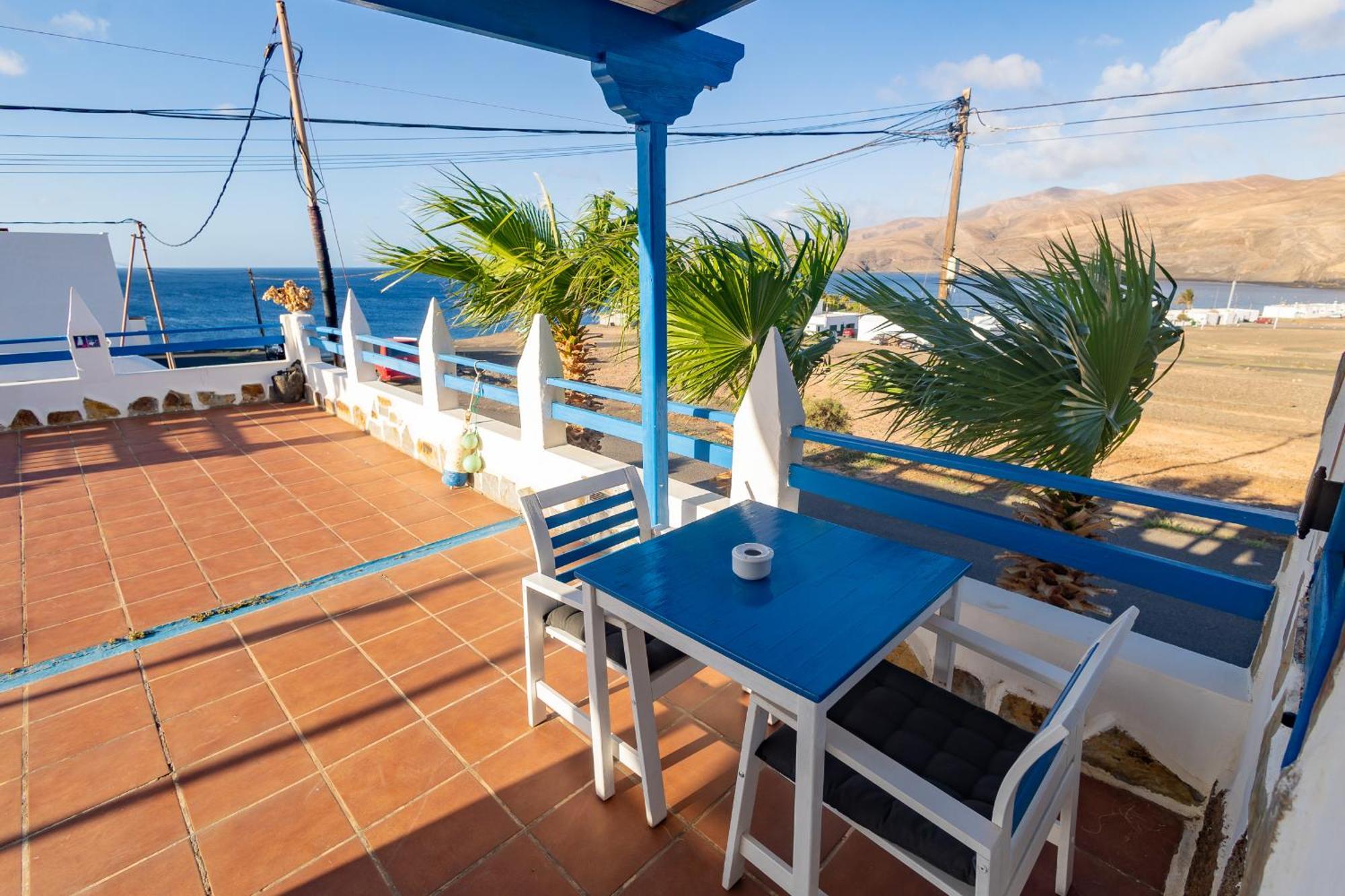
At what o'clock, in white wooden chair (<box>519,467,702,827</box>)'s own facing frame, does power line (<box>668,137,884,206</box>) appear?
The power line is roughly at 8 o'clock from the white wooden chair.

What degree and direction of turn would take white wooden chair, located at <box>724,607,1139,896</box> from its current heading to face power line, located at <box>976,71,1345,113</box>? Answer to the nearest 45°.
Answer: approximately 45° to its right

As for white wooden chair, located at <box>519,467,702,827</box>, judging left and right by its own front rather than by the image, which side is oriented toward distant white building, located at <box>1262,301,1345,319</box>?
left

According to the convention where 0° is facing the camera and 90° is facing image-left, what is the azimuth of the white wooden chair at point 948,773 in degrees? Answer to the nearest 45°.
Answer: approximately 135°

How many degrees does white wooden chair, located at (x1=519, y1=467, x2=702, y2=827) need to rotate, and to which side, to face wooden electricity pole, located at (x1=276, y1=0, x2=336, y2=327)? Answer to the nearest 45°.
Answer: approximately 180°

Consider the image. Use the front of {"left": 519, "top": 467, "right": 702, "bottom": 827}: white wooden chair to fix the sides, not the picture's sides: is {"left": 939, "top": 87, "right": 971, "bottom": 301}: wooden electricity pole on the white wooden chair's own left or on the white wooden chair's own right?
on the white wooden chair's own left

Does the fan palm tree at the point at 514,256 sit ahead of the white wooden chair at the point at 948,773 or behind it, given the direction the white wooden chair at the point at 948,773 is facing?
ahead

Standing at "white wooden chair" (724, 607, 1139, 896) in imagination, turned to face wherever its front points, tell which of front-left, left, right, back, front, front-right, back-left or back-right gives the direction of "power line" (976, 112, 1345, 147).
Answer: front-right

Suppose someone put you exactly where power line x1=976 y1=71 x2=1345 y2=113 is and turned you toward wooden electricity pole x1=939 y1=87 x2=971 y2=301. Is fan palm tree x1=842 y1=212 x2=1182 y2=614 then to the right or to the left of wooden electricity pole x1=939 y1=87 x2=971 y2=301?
left

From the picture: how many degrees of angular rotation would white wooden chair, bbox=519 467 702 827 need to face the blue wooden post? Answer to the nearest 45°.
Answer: approximately 135° to its left

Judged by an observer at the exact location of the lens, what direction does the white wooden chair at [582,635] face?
facing the viewer and to the right of the viewer

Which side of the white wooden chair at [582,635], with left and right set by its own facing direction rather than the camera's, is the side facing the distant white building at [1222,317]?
left

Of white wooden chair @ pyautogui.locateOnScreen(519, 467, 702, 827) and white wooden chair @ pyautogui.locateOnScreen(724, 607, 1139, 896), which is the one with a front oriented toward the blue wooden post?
white wooden chair @ pyautogui.locateOnScreen(724, 607, 1139, 896)
